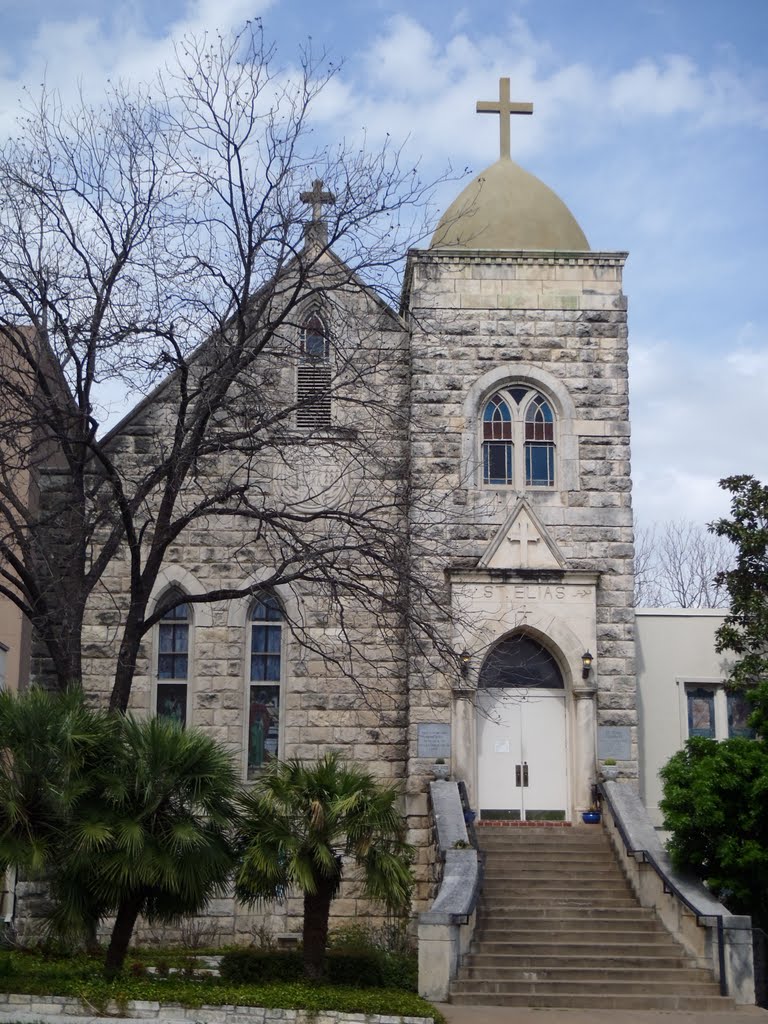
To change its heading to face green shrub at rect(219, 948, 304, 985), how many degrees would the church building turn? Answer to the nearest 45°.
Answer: approximately 45° to its right

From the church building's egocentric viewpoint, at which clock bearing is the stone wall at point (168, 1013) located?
The stone wall is roughly at 1 o'clock from the church building.

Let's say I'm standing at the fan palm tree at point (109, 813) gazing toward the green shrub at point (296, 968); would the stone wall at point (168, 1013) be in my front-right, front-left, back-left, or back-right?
front-right

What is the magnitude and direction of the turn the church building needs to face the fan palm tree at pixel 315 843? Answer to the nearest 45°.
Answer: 0° — it already faces it

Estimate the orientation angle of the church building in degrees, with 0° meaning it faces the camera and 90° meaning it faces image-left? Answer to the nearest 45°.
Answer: approximately 0°

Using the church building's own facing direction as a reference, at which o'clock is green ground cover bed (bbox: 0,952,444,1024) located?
The green ground cover bed is roughly at 1 o'clock from the church building.

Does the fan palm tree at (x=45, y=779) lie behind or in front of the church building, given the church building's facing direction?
in front

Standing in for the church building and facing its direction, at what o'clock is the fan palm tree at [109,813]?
The fan palm tree is roughly at 1 o'clock from the church building.

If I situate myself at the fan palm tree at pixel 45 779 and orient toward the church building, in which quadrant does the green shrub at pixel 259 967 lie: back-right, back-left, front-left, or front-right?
front-right

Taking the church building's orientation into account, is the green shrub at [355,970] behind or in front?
in front
